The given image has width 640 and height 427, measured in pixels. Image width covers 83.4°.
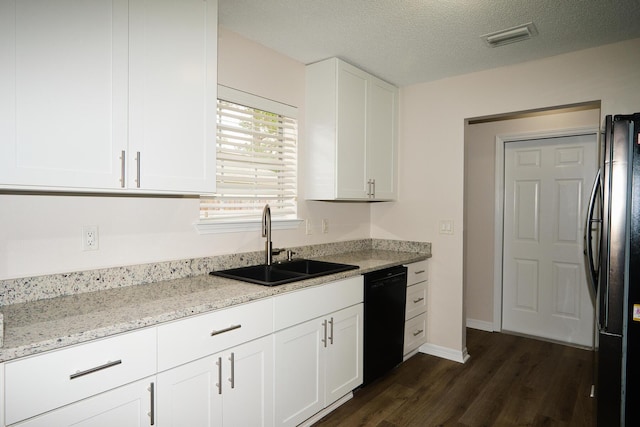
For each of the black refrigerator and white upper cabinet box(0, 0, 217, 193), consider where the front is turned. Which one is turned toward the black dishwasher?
the black refrigerator

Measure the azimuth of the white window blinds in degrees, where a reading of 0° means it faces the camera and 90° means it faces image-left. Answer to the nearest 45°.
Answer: approximately 315°

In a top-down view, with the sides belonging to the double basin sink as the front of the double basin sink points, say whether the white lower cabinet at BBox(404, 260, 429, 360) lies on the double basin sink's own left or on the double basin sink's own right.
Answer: on the double basin sink's own left

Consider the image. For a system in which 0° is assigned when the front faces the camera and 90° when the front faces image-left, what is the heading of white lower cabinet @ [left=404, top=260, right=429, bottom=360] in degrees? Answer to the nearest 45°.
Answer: approximately 315°

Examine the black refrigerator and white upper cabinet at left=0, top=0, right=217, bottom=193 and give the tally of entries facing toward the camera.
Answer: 1

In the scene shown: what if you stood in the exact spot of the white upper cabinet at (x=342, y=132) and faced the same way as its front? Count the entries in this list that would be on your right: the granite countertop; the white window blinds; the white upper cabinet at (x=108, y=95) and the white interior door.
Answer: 3

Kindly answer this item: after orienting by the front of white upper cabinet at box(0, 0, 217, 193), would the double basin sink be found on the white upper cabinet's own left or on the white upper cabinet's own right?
on the white upper cabinet's own left

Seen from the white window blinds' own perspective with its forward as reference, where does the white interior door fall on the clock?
The white interior door is roughly at 10 o'clock from the white window blinds.
